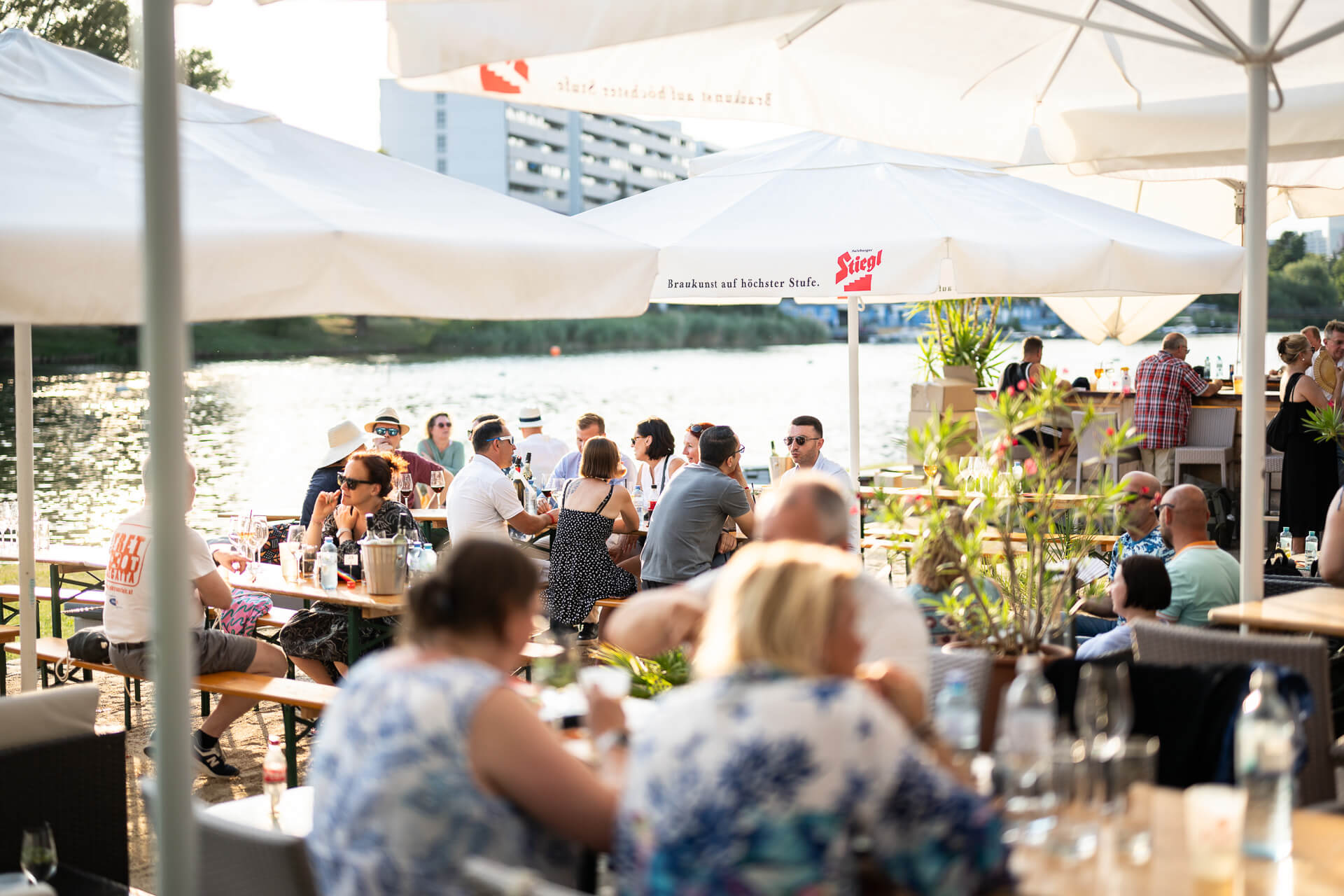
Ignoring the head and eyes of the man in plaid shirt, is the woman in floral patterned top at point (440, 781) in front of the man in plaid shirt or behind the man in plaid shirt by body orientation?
behind

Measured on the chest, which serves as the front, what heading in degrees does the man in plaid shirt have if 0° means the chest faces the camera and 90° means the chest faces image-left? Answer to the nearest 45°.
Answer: approximately 225°

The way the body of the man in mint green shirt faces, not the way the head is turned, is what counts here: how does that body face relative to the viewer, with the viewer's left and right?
facing away from the viewer and to the left of the viewer

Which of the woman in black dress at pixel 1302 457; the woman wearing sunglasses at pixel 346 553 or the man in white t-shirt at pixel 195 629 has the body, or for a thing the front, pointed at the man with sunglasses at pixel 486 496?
the man in white t-shirt

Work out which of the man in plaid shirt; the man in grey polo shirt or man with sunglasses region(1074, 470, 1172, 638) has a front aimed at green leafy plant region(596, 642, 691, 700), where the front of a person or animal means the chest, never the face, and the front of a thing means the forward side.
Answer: the man with sunglasses

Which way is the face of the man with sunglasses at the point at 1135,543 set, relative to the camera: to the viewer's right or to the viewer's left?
to the viewer's left

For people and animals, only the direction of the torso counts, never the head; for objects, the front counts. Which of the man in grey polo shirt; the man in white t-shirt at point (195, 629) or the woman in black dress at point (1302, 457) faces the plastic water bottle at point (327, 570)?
the man in white t-shirt

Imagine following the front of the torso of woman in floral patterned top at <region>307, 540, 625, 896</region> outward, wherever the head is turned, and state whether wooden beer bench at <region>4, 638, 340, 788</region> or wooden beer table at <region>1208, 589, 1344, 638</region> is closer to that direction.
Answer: the wooden beer table

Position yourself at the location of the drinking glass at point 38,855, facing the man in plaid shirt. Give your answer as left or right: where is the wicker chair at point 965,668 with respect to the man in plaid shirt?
right

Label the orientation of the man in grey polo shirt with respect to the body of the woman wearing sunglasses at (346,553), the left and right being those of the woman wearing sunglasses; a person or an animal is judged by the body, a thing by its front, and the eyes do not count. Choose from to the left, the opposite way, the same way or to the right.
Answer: the opposite way

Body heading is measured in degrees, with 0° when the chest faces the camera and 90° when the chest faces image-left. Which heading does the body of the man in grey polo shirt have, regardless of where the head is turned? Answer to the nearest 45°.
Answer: approximately 225°

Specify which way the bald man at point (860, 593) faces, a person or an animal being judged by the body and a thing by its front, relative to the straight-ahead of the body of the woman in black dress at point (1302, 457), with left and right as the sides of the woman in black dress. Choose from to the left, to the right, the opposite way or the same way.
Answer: to the right

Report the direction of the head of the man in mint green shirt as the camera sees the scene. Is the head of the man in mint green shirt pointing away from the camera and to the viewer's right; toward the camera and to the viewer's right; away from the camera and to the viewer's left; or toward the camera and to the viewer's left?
away from the camera and to the viewer's left
